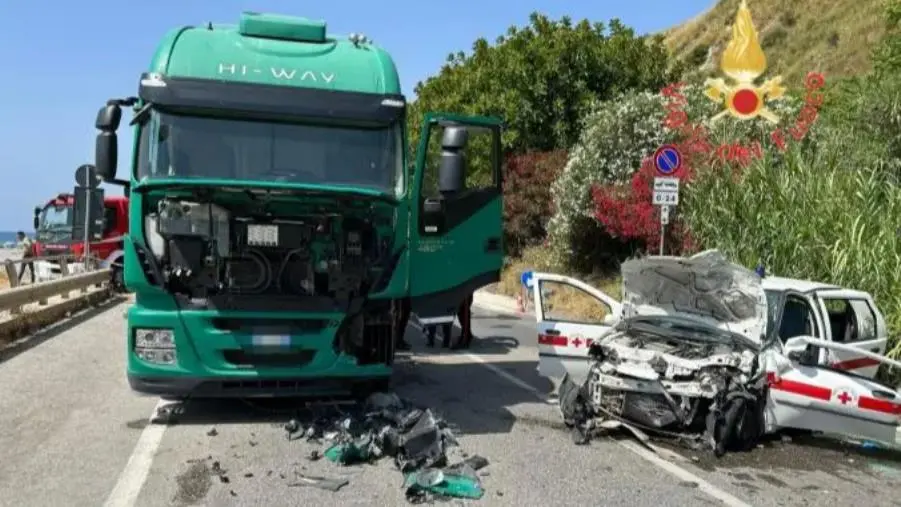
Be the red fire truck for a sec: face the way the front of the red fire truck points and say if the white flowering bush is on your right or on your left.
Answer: on your left

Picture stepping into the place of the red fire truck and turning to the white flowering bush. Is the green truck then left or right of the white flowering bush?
right

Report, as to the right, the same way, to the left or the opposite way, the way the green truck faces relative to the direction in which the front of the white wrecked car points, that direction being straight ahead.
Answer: to the left

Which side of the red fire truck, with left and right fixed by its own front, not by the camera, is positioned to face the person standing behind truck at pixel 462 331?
left

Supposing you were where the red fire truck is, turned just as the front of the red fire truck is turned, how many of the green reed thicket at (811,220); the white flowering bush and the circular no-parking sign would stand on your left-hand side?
3

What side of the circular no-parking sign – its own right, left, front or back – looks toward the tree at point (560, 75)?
back

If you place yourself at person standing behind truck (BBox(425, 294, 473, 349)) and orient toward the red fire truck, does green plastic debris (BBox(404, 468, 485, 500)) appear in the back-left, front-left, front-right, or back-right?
back-left

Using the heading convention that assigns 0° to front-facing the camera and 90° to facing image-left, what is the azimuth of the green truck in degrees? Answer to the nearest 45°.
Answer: approximately 0°

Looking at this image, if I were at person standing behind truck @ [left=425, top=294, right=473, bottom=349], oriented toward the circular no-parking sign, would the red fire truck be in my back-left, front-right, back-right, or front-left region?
back-left

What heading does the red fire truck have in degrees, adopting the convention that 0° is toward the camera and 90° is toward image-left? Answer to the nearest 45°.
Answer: approximately 45°

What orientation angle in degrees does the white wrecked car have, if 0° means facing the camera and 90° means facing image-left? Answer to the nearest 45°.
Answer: approximately 45°

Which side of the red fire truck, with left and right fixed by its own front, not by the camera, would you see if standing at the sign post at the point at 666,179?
left

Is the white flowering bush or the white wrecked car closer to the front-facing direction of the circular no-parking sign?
the white wrecked car

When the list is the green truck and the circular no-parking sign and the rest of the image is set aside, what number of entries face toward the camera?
2

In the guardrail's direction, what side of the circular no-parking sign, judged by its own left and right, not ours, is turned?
right
